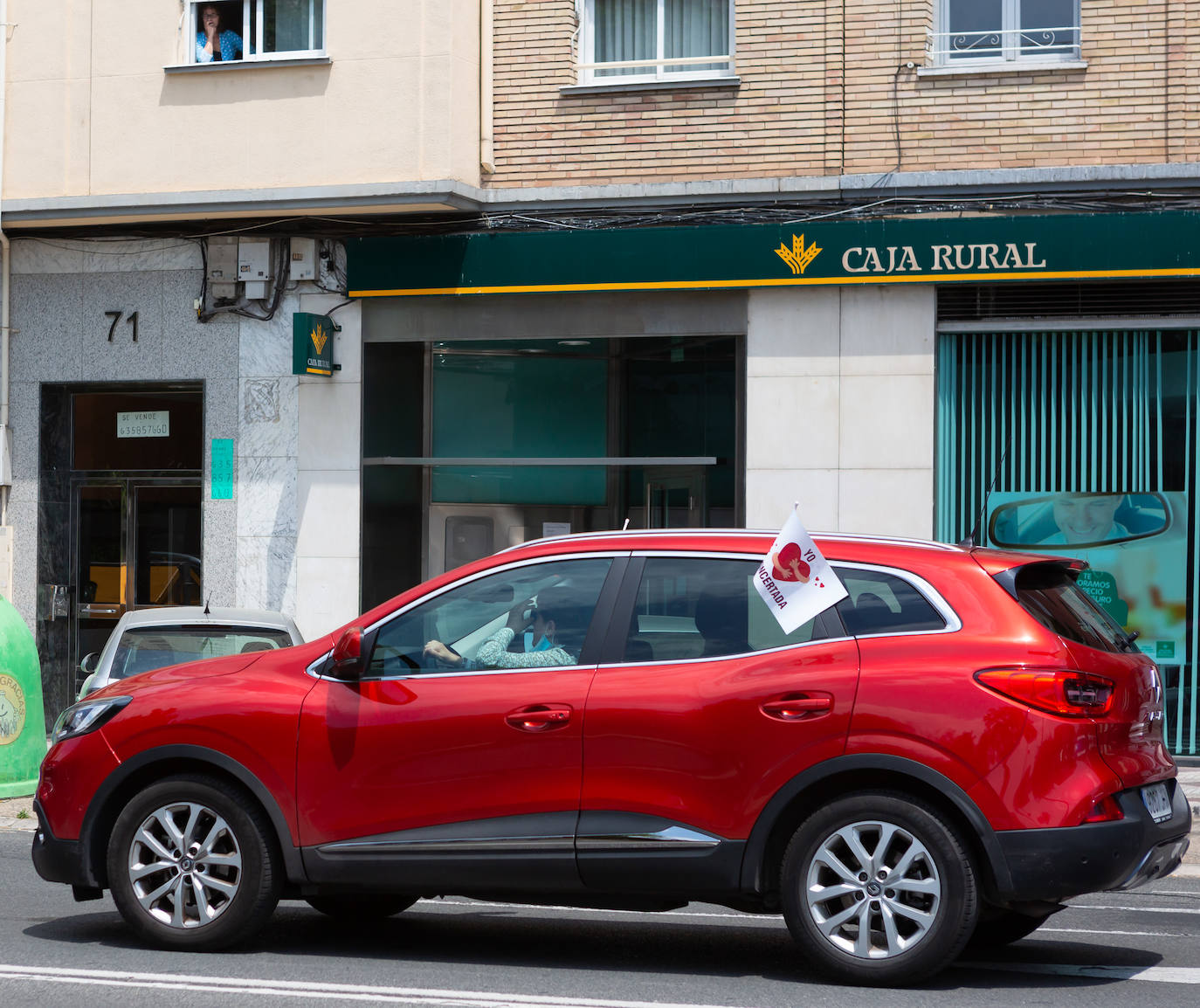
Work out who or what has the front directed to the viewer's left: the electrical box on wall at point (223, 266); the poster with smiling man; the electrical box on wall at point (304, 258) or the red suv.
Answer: the red suv

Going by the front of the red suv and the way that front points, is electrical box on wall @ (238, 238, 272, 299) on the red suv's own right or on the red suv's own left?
on the red suv's own right

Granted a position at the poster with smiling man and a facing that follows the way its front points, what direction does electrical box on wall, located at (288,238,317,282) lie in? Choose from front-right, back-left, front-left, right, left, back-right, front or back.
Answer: right

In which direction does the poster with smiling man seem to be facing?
toward the camera

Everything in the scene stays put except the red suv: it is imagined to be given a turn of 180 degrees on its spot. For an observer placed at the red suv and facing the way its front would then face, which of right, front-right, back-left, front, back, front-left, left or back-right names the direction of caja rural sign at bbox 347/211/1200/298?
left

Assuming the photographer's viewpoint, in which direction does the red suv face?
facing to the left of the viewer

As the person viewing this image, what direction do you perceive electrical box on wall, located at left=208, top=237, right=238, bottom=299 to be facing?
facing the viewer

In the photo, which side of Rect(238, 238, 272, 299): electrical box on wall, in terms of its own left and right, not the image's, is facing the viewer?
front
